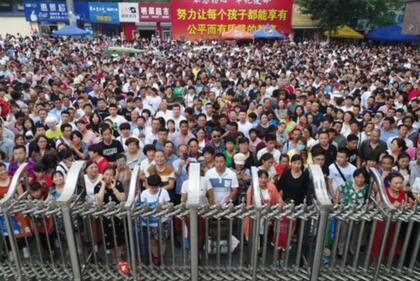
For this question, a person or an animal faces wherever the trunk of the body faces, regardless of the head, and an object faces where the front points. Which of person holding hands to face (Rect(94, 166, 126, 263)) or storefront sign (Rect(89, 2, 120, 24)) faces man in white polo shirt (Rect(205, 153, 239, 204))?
the storefront sign

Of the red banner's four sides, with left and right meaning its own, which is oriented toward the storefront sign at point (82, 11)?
right

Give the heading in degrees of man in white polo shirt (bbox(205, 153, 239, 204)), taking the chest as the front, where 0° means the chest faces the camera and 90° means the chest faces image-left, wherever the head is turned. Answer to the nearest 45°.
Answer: approximately 0°

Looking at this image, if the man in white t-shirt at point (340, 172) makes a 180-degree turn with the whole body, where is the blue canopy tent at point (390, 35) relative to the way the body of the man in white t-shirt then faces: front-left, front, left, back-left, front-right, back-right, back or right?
front

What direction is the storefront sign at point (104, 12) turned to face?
toward the camera

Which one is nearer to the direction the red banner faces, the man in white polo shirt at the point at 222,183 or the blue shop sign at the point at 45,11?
the man in white polo shirt

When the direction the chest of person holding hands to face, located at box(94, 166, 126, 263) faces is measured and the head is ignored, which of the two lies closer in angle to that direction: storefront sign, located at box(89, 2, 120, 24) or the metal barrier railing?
the metal barrier railing

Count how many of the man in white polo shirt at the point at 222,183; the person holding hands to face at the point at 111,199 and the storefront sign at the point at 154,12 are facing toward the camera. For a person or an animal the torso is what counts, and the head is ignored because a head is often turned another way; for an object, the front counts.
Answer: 3

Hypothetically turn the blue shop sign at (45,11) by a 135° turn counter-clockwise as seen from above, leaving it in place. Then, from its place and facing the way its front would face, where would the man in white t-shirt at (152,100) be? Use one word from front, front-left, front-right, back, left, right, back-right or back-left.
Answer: back-right

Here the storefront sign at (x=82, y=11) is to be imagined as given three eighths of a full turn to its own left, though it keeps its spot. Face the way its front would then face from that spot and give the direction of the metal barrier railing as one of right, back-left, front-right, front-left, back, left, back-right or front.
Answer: back-right

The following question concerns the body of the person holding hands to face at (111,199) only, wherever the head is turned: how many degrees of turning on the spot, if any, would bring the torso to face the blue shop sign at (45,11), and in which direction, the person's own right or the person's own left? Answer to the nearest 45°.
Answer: approximately 180°

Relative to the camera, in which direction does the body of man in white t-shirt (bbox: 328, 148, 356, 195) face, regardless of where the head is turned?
toward the camera

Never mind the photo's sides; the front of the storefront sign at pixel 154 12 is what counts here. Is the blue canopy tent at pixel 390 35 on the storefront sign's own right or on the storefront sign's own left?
on the storefront sign's own left
